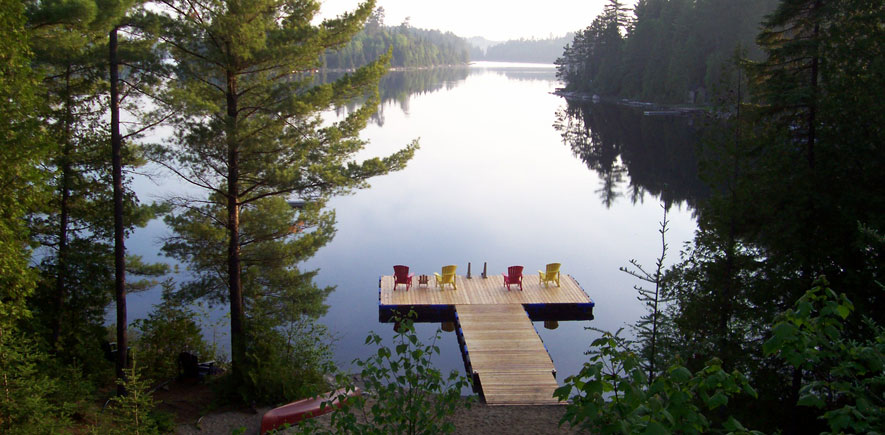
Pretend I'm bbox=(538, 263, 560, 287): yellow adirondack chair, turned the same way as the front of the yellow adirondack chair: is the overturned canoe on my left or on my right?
on my left

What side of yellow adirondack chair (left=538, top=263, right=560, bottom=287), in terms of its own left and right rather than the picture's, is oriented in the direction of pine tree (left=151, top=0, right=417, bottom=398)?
left

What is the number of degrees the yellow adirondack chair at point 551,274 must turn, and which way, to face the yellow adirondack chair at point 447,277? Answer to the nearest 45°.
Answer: approximately 45° to its left

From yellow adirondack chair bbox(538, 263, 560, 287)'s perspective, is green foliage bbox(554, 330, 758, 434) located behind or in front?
behind

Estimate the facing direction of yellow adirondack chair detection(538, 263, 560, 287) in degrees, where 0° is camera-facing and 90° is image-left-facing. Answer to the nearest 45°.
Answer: approximately 135°

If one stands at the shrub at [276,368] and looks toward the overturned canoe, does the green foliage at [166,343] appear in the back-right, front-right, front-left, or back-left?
back-right

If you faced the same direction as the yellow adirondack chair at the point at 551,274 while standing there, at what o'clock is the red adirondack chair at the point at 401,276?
The red adirondack chair is roughly at 10 o'clock from the yellow adirondack chair.

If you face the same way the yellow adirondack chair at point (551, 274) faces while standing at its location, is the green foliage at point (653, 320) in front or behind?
behind
